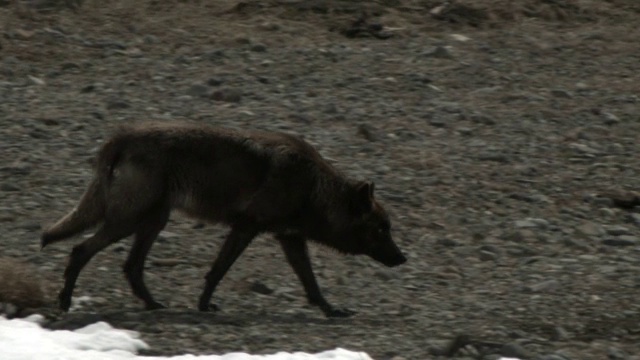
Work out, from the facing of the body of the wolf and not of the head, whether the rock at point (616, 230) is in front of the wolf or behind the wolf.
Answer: in front

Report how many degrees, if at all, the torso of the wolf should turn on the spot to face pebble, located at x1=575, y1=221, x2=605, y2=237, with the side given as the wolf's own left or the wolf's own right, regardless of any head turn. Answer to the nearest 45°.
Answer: approximately 45° to the wolf's own left

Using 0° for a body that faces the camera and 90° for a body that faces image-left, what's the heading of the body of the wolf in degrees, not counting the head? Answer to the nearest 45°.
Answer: approximately 270°

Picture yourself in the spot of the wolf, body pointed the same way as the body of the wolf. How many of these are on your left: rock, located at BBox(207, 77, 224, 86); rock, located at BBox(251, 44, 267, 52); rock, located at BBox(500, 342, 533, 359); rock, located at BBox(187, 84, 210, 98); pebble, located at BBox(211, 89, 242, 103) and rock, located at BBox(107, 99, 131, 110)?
5

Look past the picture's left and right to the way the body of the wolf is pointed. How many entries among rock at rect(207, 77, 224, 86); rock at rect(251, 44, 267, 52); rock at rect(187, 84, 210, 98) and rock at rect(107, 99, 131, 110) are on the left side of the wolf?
4

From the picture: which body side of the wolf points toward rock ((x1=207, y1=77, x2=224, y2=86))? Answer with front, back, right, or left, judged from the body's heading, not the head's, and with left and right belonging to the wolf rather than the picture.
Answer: left

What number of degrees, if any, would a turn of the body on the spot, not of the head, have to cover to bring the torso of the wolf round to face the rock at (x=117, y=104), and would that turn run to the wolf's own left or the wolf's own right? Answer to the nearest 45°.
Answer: approximately 90° to the wolf's own left

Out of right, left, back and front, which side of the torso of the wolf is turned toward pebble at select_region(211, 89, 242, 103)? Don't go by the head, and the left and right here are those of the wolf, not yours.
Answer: left
